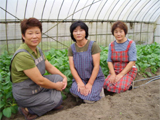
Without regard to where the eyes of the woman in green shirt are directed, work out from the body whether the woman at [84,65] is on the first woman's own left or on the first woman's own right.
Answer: on the first woman's own left

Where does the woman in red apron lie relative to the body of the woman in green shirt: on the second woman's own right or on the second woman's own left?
on the second woman's own left

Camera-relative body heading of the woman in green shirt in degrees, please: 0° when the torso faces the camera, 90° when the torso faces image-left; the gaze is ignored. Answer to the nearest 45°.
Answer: approximately 315°
